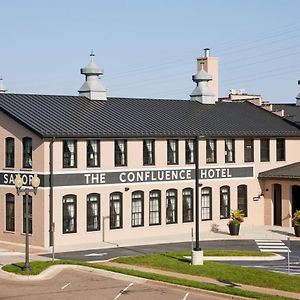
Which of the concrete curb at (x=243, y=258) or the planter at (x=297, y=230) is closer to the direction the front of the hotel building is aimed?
the concrete curb

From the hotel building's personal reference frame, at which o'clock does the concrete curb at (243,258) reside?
The concrete curb is roughly at 12 o'clock from the hotel building.

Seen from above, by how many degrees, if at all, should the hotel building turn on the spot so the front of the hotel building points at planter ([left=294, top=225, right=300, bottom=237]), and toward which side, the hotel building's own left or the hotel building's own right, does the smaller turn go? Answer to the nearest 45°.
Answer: approximately 45° to the hotel building's own left

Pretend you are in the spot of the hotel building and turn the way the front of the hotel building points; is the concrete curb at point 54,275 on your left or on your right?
on your right

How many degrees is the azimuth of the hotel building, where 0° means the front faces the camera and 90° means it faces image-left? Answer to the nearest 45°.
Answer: approximately 315°
